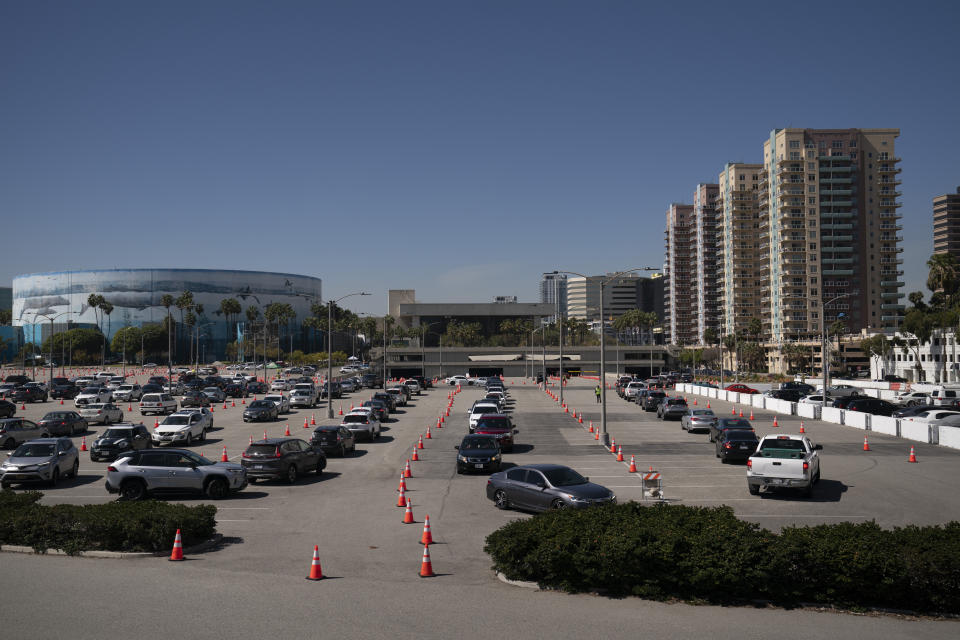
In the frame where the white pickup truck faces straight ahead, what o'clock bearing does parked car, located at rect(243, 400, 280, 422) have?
The parked car is roughly at 10 o'clock from the white pickup truck.

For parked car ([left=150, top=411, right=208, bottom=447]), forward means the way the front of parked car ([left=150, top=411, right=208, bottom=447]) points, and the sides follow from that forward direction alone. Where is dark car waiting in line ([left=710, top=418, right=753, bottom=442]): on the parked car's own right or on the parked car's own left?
on the parked car's own left

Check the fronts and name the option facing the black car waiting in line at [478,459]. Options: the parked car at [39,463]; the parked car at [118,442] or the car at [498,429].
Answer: the car at [498,429]

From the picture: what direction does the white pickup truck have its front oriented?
away from the camera

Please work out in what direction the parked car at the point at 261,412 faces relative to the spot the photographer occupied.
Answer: facing the viewer and to the left of the viewer

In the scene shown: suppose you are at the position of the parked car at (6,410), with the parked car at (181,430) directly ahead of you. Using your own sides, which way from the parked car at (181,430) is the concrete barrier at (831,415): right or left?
left

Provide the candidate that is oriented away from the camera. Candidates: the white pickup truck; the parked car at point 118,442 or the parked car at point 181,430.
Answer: the white pickup truck

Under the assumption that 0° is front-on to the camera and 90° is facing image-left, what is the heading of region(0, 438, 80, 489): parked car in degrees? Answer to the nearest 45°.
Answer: approximately 45°

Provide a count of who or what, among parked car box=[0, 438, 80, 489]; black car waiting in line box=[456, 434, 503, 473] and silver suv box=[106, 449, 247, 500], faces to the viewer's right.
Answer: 1

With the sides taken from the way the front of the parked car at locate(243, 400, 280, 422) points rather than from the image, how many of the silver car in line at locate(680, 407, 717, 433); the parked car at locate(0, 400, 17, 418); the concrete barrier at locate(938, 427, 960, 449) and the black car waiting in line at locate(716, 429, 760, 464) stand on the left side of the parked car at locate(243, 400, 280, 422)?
3

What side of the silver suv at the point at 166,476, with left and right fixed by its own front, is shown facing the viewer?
right

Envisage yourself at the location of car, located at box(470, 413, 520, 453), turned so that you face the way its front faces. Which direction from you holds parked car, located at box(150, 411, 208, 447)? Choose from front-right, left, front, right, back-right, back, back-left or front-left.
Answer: right
